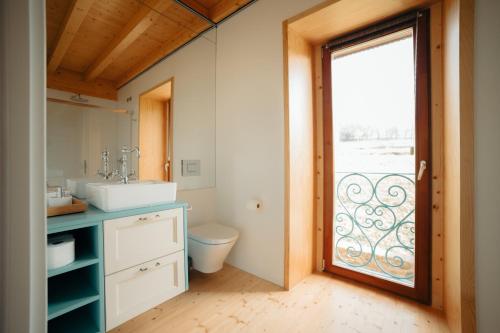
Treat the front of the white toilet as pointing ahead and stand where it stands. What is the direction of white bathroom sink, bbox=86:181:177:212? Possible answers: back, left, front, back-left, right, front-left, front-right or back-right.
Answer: right

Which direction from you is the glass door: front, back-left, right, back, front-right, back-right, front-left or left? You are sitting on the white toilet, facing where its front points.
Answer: front-left

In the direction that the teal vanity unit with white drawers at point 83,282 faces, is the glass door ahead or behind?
ahead

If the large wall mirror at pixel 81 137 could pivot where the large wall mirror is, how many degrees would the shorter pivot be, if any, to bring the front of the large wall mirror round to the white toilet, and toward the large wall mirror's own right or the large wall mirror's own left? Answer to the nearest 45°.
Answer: approximately 45° to the large wall mirror's own left

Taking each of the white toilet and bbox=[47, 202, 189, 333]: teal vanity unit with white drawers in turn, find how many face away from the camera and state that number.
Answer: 0

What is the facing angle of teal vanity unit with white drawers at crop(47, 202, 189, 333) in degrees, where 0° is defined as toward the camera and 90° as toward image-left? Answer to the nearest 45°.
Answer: approximately 315°

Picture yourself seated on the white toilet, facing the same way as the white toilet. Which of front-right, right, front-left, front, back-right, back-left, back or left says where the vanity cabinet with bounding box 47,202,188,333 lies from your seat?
right

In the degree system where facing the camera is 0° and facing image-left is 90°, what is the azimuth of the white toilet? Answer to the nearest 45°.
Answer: approximately 315°

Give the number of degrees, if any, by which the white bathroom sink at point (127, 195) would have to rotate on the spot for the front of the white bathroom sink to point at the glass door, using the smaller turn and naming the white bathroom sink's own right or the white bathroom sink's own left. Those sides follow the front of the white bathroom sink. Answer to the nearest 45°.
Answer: approximately 45° to the white bathroom sink's own left

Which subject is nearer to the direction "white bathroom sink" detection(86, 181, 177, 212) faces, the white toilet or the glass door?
the glass door
